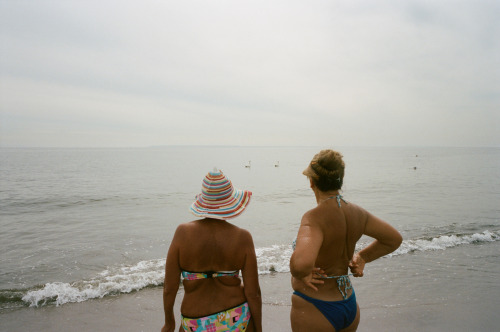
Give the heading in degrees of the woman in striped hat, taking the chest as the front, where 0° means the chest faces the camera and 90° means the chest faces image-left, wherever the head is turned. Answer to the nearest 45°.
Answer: approximately 180°

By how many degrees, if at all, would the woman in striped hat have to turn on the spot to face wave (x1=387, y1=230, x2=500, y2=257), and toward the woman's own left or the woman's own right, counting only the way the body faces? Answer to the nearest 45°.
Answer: approximately 45° to the woman's own right

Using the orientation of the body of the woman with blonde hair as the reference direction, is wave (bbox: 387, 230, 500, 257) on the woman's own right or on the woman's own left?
on the woman's own right

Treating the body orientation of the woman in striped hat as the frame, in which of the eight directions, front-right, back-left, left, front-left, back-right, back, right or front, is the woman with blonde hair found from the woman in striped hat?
right

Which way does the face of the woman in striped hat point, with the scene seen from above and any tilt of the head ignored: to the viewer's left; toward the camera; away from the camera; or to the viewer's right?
away from the camera

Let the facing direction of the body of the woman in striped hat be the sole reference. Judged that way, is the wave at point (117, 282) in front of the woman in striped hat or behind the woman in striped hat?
in front

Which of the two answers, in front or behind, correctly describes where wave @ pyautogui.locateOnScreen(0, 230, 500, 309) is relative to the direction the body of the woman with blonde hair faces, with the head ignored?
in front

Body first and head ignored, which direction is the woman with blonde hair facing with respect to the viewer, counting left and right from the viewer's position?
facing away from the viewer and to the left of the viewer

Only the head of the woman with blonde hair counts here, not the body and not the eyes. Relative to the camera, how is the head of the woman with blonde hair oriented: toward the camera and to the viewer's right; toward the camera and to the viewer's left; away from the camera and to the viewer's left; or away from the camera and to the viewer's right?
away from the camera and to the viewer's left

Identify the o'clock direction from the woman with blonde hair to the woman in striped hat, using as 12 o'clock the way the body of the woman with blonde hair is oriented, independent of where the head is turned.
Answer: The woman in striped hat is roughly at 10 o'clock from the woman with blonde hair.
